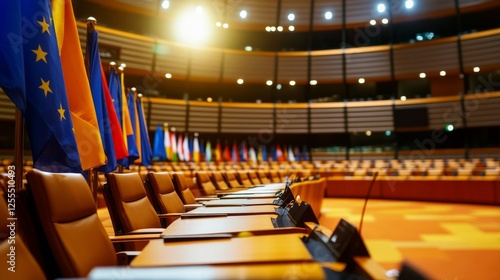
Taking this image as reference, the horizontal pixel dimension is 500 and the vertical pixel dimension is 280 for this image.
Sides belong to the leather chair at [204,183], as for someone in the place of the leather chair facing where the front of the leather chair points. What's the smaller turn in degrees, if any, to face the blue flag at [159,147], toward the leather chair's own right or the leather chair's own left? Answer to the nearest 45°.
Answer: approximately 135° to the leather chair's own left

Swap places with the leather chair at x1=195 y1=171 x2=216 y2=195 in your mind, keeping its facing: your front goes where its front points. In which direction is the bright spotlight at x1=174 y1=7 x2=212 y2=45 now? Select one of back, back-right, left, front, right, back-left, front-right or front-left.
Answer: back-left

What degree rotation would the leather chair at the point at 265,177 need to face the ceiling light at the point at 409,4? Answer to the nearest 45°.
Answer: approximately 90° to its left

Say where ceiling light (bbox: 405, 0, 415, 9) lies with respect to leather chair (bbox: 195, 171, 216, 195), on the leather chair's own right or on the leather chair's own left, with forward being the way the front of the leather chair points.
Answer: on the leather chair's own left

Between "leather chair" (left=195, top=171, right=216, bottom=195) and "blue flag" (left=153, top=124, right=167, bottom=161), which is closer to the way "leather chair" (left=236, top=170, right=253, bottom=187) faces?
the leather chair

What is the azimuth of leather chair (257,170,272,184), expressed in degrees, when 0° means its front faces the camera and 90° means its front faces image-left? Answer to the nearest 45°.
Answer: approximately 315°

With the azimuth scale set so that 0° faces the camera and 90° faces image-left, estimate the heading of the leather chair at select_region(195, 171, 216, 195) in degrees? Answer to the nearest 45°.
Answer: approximately 315°
